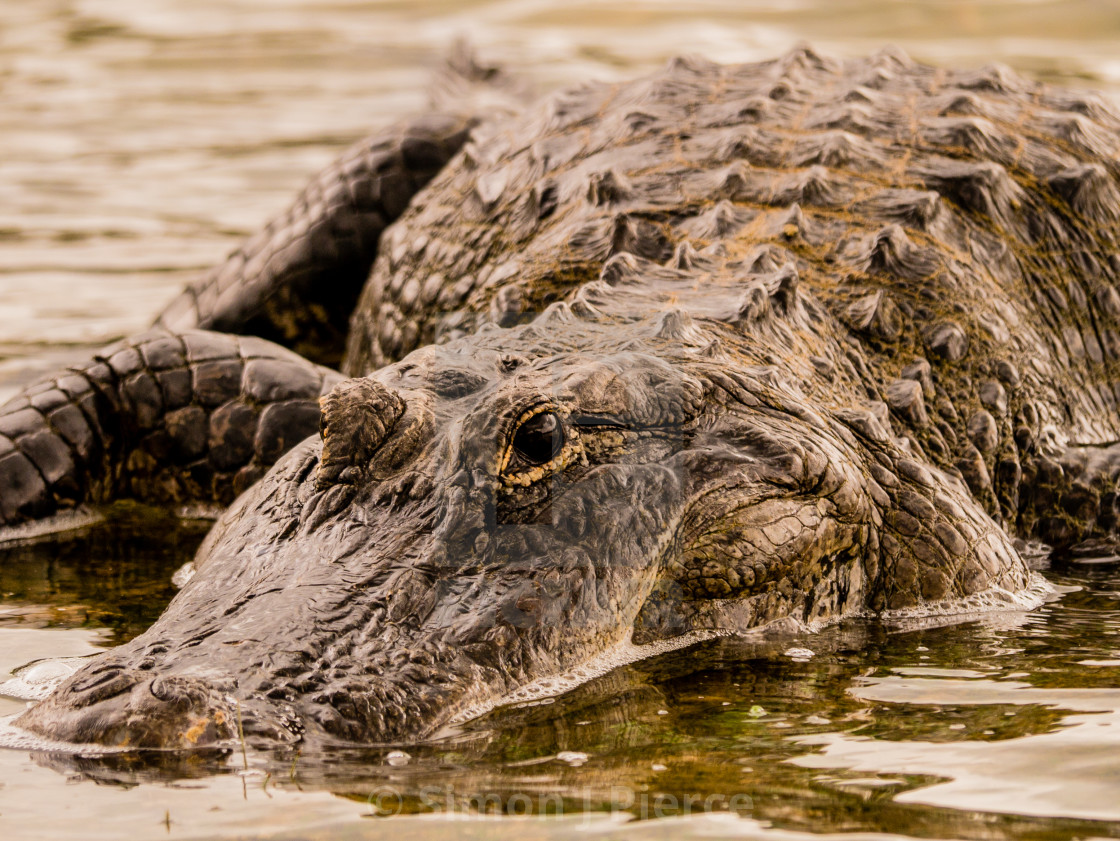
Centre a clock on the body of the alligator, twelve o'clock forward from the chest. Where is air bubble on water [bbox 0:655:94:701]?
The air bubble on water is roughly at 12 o'clock from the alligator.

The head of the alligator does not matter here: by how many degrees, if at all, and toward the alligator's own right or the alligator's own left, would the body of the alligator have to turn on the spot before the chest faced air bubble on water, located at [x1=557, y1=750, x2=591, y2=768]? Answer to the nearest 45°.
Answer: approximately 45° to the alligator's own left

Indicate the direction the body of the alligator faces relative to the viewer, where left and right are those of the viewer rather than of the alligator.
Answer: facing the viewer and to the left of the viewer
